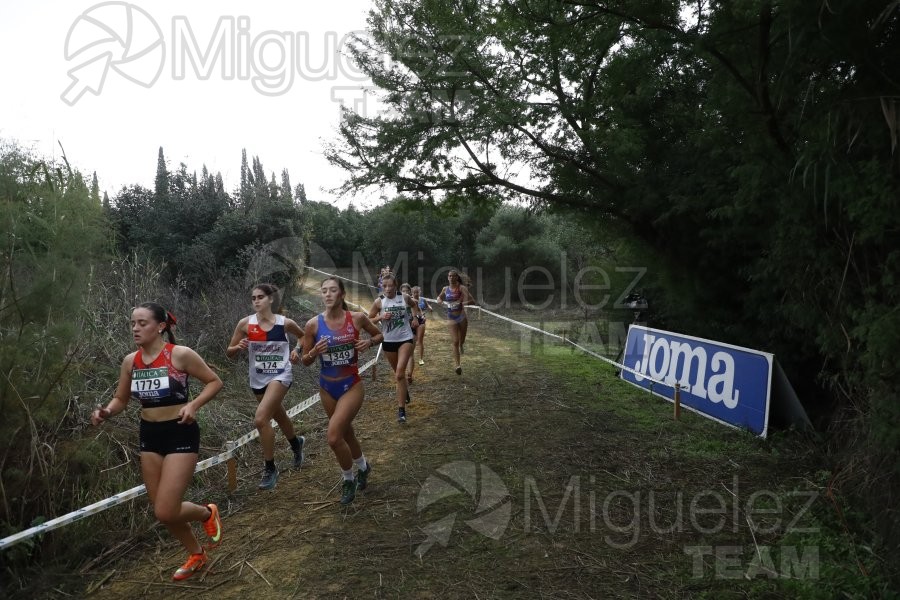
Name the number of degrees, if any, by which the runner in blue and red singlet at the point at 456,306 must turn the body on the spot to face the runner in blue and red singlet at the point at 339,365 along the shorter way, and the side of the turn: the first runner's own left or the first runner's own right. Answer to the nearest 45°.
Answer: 0° — they already face them

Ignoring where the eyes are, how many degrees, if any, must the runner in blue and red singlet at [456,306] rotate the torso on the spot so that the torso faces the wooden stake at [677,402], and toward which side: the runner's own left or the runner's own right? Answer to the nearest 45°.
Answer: approximately 45° to the runner's own left

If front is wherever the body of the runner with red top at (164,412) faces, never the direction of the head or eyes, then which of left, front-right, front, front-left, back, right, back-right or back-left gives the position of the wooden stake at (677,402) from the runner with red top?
back-left

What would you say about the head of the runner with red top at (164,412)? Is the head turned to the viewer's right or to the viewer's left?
to the viewer's left

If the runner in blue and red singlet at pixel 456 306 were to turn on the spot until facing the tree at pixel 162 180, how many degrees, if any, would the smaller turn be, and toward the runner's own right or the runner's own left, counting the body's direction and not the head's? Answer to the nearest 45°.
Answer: approximately 135° to the runner's own right

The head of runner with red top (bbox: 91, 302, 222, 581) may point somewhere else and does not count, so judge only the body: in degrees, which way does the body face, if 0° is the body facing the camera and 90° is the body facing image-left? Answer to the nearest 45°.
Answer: approximately 45°

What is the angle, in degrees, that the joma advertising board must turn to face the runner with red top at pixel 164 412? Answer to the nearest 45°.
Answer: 0° — it already faces them

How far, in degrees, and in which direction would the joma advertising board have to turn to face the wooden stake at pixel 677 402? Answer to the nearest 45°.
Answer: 0° — it already faces it

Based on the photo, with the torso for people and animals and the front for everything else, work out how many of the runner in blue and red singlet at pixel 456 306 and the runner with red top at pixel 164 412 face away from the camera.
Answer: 0

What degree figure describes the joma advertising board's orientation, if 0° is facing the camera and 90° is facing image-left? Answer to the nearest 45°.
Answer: approximately 45°

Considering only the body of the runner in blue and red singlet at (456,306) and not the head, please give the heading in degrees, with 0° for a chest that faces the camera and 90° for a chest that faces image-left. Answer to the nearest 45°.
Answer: approximately 0°

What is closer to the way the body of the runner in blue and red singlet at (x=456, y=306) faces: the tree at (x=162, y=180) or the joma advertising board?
the joma advertising board

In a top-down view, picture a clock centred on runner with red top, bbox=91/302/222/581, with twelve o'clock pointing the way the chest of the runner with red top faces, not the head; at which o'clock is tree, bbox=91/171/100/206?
The tree is roughly at 4 o'clock from the runner with red top.
